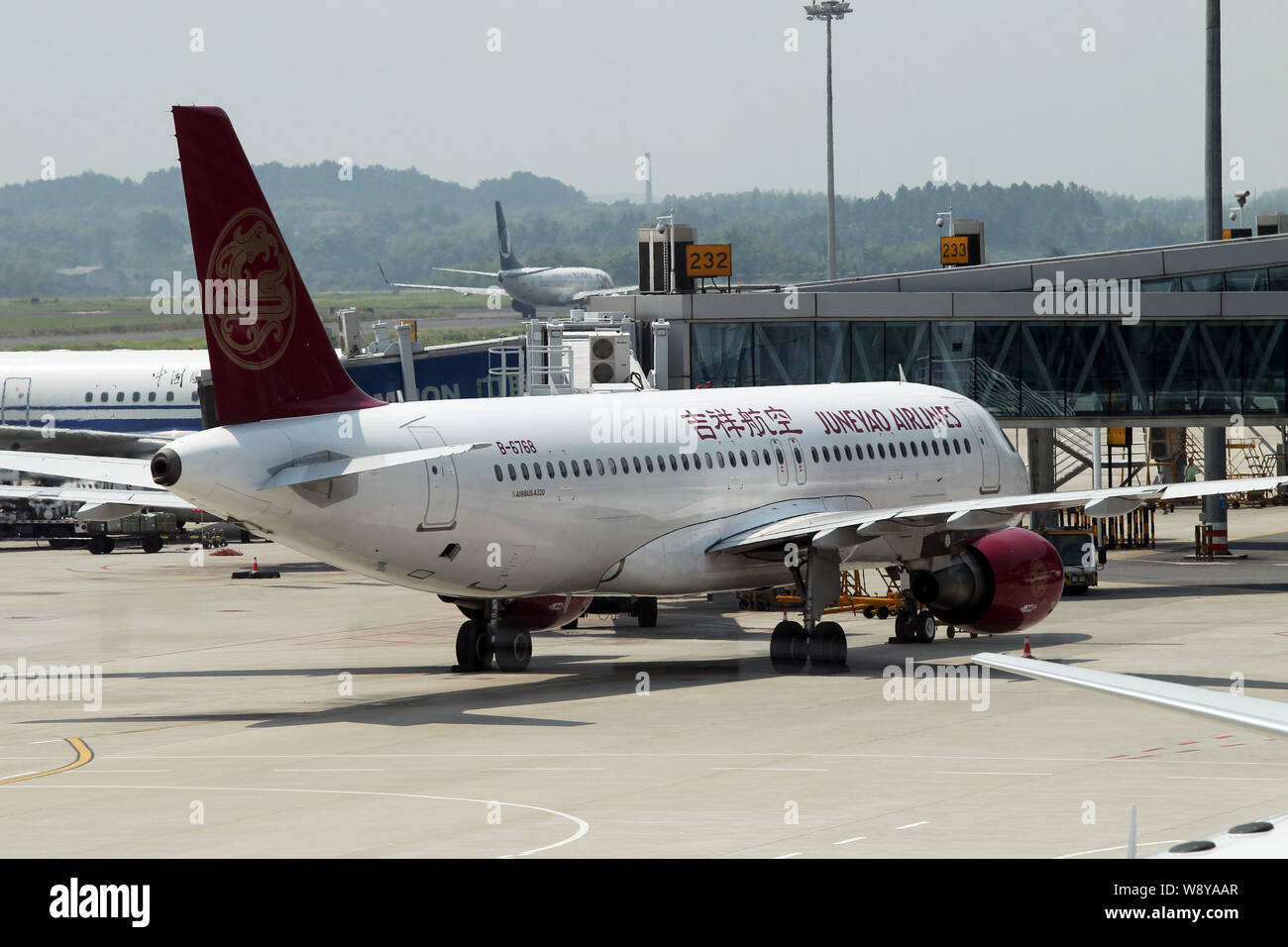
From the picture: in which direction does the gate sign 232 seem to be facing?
toward the camera

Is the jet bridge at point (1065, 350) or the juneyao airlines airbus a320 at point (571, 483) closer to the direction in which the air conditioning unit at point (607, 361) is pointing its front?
the juneyao airlines airbus a320

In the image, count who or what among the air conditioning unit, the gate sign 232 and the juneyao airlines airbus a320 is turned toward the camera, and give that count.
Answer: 2

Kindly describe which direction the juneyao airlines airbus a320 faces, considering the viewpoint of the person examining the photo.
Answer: facing away from the viewer and to the right of the viewer

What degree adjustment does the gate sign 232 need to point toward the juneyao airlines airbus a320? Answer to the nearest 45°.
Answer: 0° — it already faces it

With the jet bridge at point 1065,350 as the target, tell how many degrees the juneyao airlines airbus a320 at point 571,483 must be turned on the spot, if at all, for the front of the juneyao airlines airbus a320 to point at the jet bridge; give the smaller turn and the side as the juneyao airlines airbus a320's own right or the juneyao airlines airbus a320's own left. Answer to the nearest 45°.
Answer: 0° — it already faces it

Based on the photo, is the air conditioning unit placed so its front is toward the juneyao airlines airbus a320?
yes

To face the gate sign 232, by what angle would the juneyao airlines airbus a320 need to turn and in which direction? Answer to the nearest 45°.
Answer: approximately 45° to its left

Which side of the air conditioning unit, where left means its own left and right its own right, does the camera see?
front

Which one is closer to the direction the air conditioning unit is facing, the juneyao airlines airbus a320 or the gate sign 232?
the juneyao airlines airbus a320

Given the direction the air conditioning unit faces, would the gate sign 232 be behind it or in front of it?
behind
